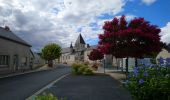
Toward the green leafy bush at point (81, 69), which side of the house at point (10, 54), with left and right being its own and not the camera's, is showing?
front

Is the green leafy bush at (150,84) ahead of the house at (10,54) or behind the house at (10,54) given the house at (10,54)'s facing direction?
ahead

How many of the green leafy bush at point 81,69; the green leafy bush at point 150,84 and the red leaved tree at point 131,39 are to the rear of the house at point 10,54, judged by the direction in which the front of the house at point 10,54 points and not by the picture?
0

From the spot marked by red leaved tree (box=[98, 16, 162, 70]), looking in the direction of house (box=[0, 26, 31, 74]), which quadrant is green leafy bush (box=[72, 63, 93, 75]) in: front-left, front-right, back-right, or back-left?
front-right

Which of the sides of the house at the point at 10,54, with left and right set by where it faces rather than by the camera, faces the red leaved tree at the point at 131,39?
front

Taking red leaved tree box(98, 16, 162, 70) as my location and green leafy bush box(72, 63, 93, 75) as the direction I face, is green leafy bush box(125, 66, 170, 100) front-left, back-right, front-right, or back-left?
back-left
